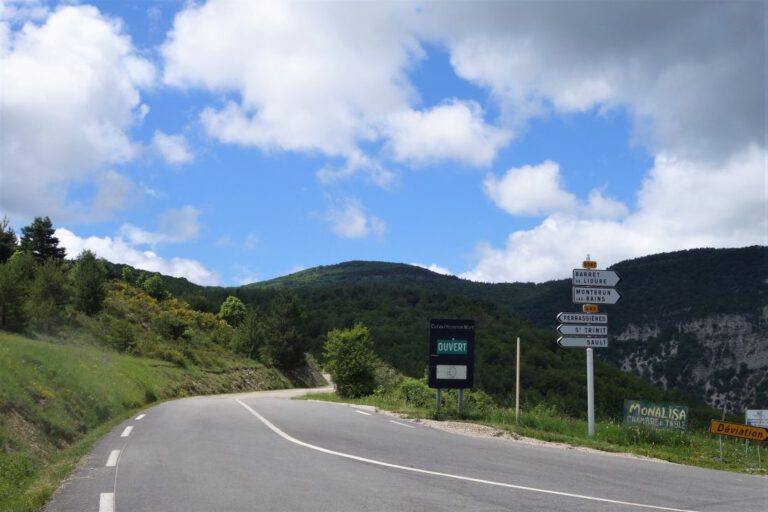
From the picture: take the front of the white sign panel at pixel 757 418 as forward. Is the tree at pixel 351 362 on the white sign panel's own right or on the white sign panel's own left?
on the white sign panel's own right

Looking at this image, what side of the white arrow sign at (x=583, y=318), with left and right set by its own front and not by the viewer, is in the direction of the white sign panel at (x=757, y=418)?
left

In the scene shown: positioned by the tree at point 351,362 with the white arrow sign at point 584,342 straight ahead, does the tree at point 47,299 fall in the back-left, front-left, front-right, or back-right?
back-right

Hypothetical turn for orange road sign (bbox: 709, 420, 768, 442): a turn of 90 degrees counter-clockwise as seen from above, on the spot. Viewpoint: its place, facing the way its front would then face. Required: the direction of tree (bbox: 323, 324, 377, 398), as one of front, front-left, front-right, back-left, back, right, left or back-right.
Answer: back-left

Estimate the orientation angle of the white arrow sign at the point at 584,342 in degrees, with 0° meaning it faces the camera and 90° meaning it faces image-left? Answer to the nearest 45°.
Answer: approximately 0°

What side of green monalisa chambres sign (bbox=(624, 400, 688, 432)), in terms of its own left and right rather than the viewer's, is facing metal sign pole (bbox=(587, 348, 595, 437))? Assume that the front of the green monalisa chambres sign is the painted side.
right

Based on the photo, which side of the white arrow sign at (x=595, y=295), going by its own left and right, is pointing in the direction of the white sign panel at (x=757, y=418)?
left

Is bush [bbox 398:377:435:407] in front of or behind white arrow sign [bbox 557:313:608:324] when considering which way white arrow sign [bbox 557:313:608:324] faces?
behind
